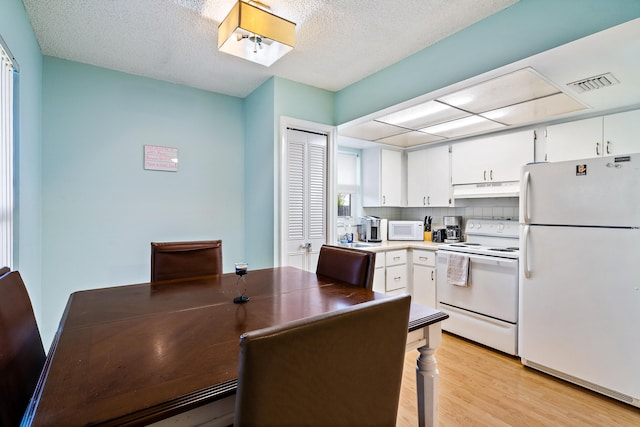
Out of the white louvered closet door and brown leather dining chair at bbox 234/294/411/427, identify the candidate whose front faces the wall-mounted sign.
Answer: the brown leather dining chair

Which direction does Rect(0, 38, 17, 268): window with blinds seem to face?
to the viewer's right

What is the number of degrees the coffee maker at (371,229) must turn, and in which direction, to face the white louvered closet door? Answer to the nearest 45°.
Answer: approximately 90° to its right

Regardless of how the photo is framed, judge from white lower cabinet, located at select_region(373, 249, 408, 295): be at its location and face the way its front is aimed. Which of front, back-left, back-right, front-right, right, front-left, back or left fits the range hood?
front-left

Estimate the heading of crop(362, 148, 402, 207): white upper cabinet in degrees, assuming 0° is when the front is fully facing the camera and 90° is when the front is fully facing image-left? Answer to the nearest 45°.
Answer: approximately 315°

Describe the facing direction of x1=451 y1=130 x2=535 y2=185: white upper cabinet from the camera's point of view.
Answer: facing the viewer and to the left of the viewer

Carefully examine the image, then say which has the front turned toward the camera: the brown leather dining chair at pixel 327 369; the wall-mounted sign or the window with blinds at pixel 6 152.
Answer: the wall-mounted sign

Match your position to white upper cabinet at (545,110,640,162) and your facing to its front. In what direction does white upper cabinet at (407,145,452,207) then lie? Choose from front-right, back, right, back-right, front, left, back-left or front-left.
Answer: front-right

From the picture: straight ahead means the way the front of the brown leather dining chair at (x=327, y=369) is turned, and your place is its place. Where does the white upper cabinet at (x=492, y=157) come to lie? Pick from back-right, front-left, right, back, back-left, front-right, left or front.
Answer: right

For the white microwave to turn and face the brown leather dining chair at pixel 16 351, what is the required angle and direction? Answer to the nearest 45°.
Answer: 0° — it already faces it

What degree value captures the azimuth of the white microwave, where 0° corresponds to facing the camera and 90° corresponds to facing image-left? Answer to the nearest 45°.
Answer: approximately 0°

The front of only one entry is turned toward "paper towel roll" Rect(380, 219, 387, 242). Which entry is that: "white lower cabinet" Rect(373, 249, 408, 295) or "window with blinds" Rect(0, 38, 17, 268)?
the window with blinds

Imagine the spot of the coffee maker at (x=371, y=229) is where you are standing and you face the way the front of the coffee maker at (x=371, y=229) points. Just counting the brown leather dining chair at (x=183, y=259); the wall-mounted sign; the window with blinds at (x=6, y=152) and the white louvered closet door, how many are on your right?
4

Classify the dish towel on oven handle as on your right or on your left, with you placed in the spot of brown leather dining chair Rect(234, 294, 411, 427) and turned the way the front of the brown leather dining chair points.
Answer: on your right

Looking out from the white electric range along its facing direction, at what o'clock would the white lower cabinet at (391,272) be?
The white lower cabinet is roughly at 2 o'clock from the white electric range.
